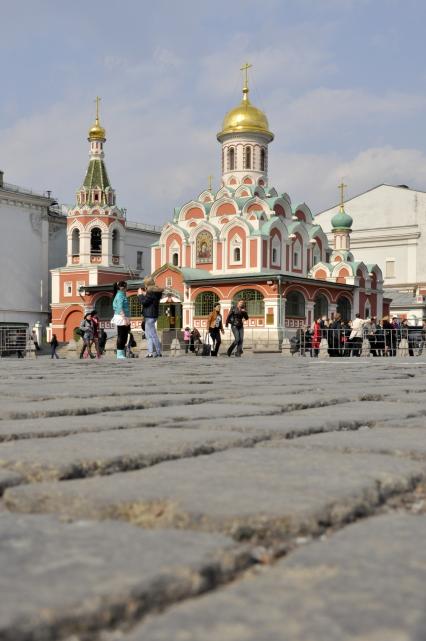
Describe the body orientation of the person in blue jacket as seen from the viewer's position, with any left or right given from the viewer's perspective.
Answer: facing to the right of the viewer

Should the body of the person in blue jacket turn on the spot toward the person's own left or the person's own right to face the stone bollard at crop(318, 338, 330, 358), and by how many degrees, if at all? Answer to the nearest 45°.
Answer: approximately 45° to the person's own left

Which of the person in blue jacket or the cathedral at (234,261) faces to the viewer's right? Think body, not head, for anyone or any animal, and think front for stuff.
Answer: the person in blue jacket

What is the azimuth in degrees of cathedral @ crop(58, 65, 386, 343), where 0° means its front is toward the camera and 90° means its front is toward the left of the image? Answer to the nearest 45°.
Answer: approximately 45°

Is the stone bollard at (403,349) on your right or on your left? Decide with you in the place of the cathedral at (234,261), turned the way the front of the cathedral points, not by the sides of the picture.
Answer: on your left

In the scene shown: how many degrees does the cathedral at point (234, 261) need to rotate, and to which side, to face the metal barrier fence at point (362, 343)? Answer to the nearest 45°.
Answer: approximately 45° to its left

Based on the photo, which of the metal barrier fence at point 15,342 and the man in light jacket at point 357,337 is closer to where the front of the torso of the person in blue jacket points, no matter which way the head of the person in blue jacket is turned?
the man in light jacket

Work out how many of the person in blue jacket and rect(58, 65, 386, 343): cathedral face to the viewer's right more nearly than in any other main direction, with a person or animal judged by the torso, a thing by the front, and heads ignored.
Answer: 1
